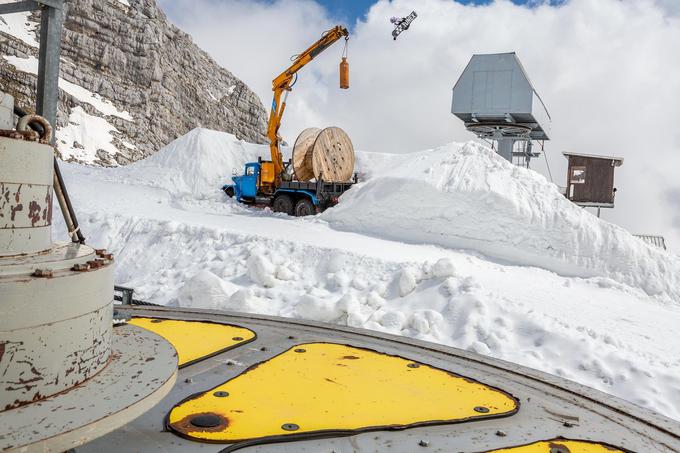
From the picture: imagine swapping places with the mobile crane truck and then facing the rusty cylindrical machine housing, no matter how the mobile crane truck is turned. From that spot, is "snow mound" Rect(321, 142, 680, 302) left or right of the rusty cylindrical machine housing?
left

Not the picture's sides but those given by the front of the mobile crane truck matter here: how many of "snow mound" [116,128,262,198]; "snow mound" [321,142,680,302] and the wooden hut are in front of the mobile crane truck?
1

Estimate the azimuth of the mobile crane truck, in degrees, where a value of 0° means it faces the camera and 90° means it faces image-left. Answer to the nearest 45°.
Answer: approximately 135°

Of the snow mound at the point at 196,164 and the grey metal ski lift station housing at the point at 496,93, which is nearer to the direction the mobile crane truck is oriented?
the snow mound

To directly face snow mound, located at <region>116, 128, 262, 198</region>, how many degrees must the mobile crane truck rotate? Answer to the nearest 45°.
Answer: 0° — it already faces it

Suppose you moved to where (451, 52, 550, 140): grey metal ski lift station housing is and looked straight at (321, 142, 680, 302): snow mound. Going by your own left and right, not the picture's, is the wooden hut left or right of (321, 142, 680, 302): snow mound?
left

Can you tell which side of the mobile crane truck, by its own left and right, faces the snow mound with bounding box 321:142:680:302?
back

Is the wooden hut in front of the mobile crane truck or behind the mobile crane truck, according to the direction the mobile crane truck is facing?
behind
